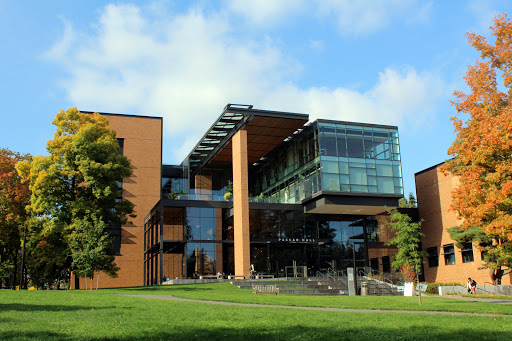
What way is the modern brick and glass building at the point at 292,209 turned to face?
toward the camera

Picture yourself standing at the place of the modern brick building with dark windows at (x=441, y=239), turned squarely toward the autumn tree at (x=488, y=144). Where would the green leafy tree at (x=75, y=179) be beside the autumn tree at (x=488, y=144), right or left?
right

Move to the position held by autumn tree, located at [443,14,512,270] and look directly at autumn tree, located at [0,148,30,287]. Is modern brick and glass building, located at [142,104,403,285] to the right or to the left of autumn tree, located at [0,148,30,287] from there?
right

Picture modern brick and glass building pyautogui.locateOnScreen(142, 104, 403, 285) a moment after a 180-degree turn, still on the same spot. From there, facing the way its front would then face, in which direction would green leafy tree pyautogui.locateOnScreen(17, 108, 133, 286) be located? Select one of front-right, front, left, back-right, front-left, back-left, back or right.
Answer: back-left

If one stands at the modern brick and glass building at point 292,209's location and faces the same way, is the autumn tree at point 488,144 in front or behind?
in front

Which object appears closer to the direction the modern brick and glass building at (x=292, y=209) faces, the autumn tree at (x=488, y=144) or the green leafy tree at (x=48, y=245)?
the autumn tree

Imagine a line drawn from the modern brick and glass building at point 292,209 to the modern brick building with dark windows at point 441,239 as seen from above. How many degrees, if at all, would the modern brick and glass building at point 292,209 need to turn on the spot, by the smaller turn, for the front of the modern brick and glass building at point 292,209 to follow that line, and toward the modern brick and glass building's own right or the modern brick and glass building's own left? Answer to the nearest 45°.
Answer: approximately 90° to the modern brick and glass building's own left

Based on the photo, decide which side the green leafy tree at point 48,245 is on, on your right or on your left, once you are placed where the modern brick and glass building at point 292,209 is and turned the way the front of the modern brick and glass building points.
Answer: on your right

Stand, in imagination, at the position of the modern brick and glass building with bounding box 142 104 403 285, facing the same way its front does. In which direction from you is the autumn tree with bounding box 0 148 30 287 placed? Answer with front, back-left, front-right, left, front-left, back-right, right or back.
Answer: right
